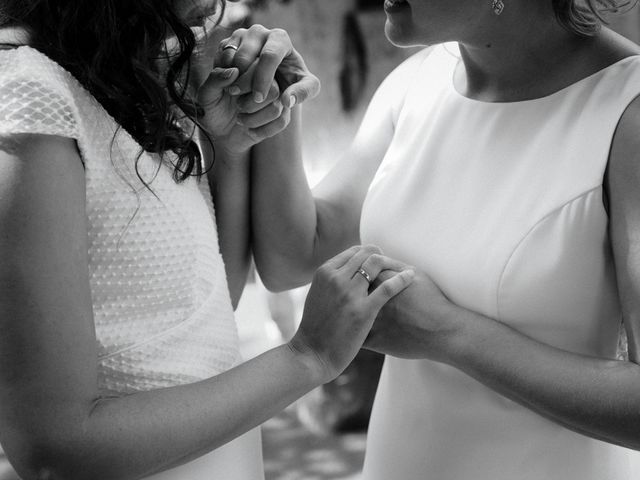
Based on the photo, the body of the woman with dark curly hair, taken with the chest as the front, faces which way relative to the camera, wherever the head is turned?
to the viewer's right

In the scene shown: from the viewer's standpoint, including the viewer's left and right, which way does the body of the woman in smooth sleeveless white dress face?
facing the viewer and to the left of the viewer

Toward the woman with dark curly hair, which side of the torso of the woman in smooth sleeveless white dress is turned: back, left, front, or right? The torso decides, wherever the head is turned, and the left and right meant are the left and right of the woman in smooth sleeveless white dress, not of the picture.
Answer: front

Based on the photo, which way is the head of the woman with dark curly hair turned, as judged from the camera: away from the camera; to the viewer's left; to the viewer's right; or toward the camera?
to the viewer's right

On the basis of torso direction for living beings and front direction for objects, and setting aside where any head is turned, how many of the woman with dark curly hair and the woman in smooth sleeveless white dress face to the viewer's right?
1

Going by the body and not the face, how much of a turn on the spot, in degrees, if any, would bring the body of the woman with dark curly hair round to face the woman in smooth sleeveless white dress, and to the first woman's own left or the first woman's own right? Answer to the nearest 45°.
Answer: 0° — they already face them

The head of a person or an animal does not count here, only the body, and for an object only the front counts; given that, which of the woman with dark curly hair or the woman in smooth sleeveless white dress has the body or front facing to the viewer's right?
the woman with dark curly hair
